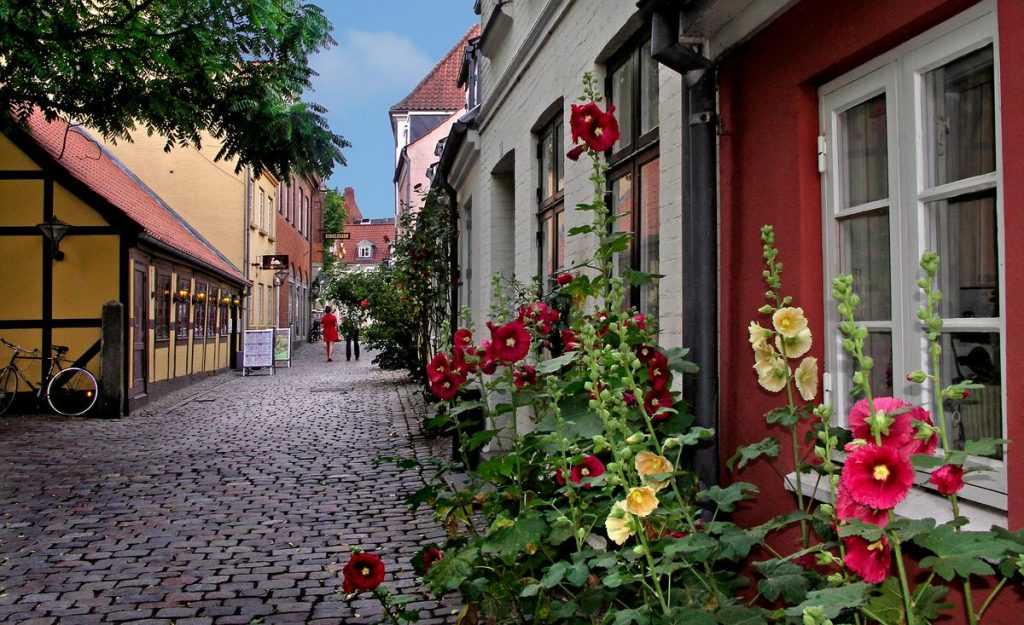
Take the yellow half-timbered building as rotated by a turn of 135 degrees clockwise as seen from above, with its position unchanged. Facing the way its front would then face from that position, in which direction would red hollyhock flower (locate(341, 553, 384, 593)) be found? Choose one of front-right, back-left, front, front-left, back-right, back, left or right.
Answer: front-left

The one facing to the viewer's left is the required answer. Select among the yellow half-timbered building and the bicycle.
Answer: the bicycle

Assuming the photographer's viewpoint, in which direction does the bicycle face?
facing to the left of the viewer

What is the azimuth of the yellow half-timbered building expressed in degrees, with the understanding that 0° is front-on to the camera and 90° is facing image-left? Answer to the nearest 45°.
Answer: approximately 270°

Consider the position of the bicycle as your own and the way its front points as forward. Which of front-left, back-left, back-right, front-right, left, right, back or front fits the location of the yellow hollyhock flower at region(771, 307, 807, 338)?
left

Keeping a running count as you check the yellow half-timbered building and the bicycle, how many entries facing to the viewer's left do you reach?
1

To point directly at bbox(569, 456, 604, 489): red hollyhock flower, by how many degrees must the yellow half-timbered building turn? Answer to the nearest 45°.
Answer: approximately 90° to its right

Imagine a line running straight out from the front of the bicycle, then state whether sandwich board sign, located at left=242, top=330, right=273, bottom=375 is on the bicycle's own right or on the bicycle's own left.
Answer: on the bicycle's own right

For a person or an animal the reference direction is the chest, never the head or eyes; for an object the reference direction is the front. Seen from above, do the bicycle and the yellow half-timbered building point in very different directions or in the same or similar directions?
very different directions

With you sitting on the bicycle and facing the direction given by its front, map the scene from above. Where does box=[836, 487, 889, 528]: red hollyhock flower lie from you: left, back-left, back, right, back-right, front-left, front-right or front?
left

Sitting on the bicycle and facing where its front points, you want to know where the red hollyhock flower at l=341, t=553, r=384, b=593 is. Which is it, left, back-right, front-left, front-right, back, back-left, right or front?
left
